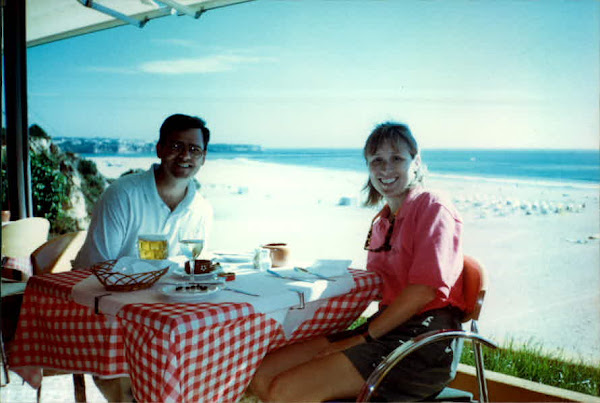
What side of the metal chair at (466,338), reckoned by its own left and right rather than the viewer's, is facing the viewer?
left

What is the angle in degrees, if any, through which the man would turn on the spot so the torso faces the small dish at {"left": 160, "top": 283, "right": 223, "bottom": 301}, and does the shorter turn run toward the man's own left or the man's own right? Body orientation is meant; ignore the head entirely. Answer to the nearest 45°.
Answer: approximately 45° to the man's own right

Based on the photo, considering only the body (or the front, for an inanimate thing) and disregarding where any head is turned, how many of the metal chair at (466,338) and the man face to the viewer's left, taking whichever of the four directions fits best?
1

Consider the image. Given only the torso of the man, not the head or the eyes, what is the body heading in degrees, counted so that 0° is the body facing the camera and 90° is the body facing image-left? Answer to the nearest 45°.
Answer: approximately 315°
